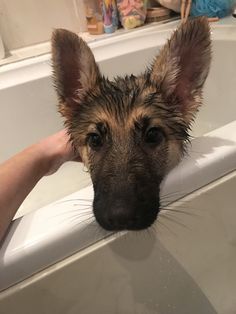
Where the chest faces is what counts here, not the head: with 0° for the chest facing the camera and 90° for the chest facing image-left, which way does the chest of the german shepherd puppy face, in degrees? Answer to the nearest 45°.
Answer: approximately 0°

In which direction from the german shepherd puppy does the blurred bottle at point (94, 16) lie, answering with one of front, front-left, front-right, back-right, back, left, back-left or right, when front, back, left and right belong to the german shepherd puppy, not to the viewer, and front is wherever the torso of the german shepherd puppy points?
back

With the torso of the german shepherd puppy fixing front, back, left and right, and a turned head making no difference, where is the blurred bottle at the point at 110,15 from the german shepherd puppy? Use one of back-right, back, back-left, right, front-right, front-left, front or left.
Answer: back
